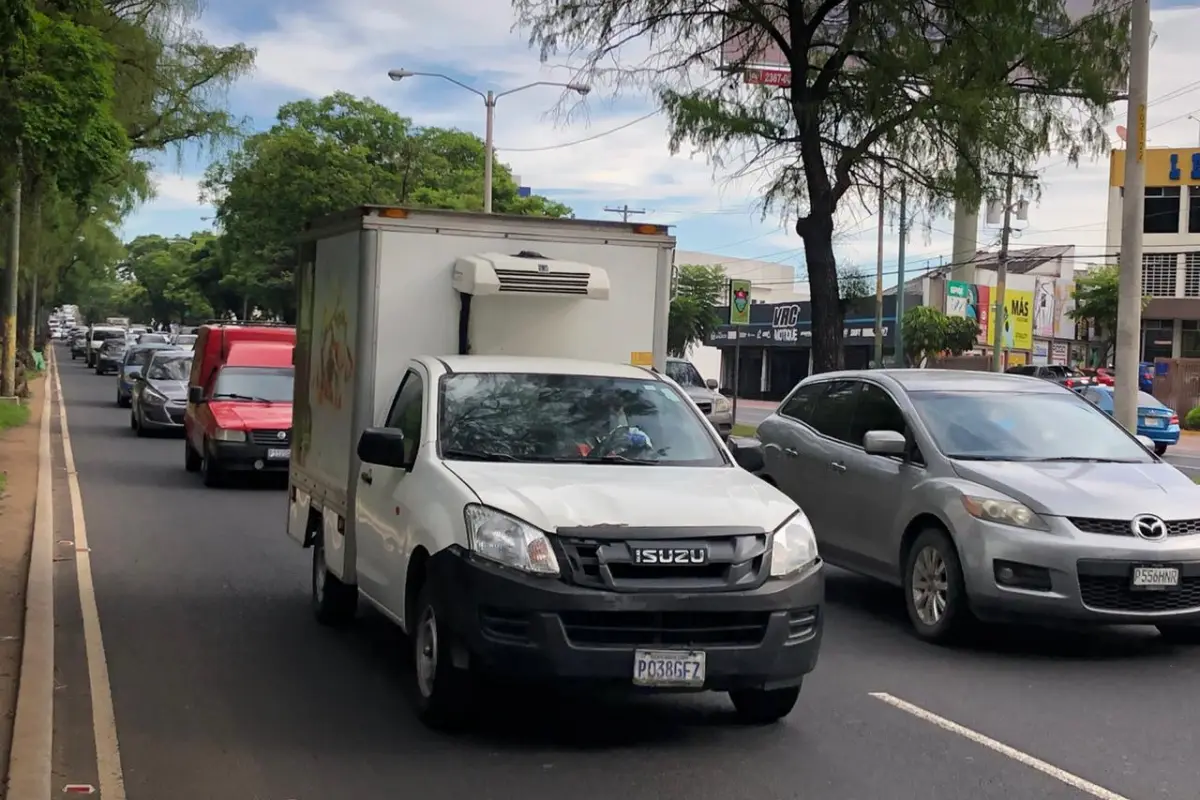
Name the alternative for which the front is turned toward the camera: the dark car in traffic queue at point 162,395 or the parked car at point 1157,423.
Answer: the dark car in traffic queue

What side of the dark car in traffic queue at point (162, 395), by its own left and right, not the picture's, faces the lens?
front

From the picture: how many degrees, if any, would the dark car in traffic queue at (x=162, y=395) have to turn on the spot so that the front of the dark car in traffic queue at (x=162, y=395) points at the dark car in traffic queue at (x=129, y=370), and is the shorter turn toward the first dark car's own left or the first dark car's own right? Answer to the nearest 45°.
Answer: approximately 180°

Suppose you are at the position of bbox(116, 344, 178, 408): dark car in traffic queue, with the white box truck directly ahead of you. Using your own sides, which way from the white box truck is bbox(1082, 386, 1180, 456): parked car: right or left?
left

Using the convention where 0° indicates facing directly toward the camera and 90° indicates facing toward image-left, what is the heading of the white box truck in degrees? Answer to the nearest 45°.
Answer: approximately 315°

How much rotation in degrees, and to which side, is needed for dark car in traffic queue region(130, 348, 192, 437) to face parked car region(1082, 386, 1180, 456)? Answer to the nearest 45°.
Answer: approximately 90° to its left

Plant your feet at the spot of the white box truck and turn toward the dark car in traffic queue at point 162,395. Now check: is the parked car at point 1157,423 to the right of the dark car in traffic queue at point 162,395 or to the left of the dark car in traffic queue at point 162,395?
right

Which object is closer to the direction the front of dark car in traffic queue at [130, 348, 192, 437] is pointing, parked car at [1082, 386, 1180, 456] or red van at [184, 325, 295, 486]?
the red van

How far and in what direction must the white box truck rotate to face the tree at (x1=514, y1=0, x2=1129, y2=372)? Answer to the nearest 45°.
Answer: approximately 135° to its left
